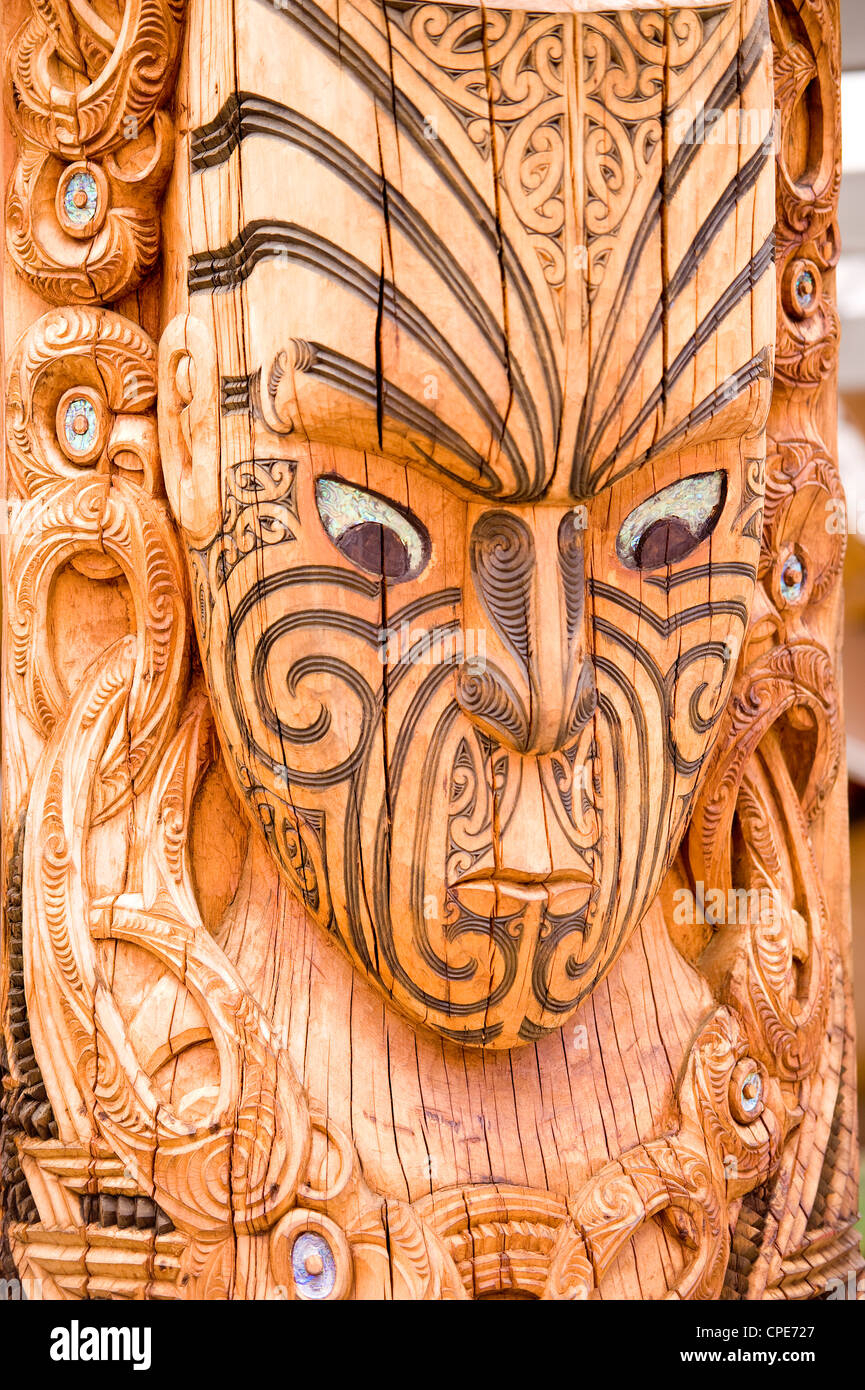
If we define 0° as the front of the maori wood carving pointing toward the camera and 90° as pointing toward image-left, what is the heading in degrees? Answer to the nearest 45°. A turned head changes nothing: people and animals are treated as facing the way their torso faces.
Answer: approximately 0°
